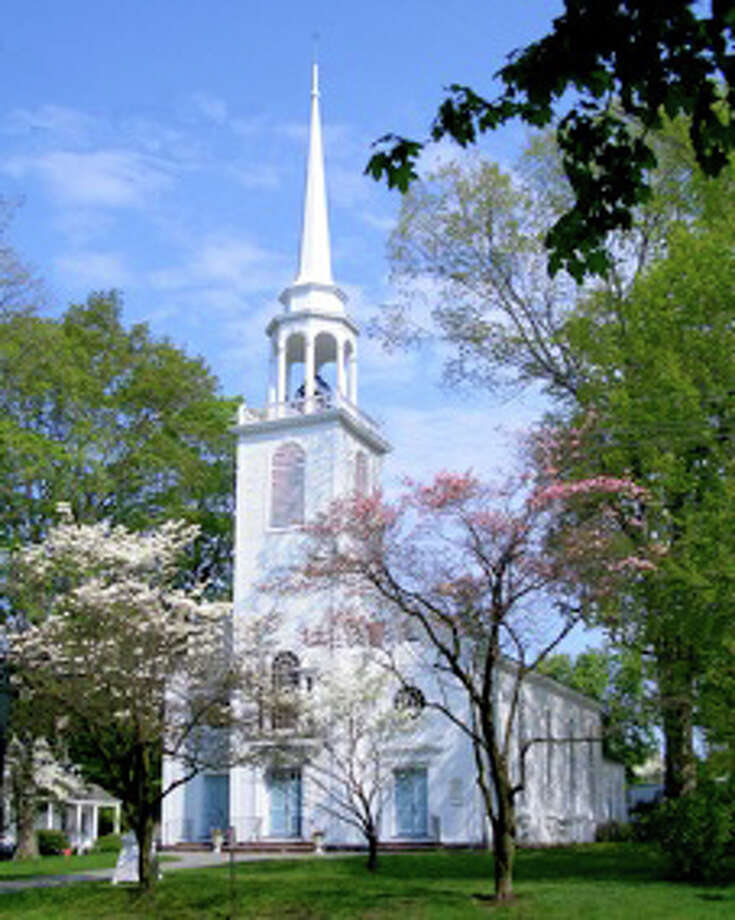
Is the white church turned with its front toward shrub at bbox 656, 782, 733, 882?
no

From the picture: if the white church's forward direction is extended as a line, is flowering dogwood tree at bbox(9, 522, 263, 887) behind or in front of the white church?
in front

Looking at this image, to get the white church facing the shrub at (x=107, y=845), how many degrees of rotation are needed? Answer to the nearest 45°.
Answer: approximately 90° to its right

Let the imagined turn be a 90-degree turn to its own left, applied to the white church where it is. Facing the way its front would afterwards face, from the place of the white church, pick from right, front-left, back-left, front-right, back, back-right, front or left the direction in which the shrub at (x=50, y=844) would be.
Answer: back

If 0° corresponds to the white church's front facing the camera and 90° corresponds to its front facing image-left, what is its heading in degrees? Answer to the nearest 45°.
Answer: approximately 45°
